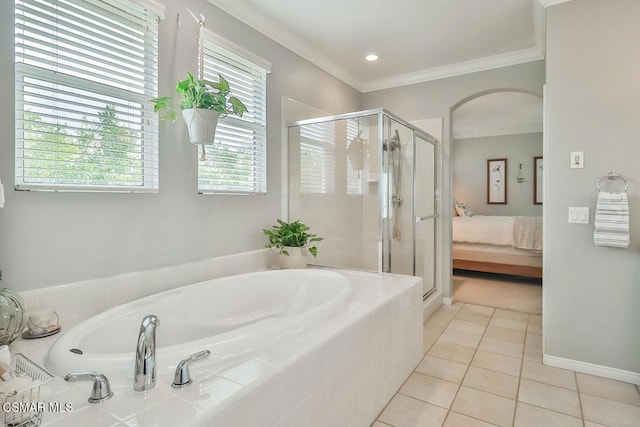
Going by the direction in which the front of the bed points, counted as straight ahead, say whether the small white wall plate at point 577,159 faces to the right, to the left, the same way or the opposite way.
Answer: to the right

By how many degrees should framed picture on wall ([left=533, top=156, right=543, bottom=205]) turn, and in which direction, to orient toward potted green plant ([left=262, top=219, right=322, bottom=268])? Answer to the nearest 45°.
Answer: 0° — it already faces it

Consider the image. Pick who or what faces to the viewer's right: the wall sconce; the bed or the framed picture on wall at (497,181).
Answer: the bed

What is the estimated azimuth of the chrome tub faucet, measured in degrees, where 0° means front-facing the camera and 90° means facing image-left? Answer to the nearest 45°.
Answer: approximately 225°

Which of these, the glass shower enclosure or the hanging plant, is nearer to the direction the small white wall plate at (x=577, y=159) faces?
the hanging plant

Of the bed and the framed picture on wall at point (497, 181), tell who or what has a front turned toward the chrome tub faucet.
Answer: the framed picture on wall

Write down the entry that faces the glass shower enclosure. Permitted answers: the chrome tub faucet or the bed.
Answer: the chrome tub faucet

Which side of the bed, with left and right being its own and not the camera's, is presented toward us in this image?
right
